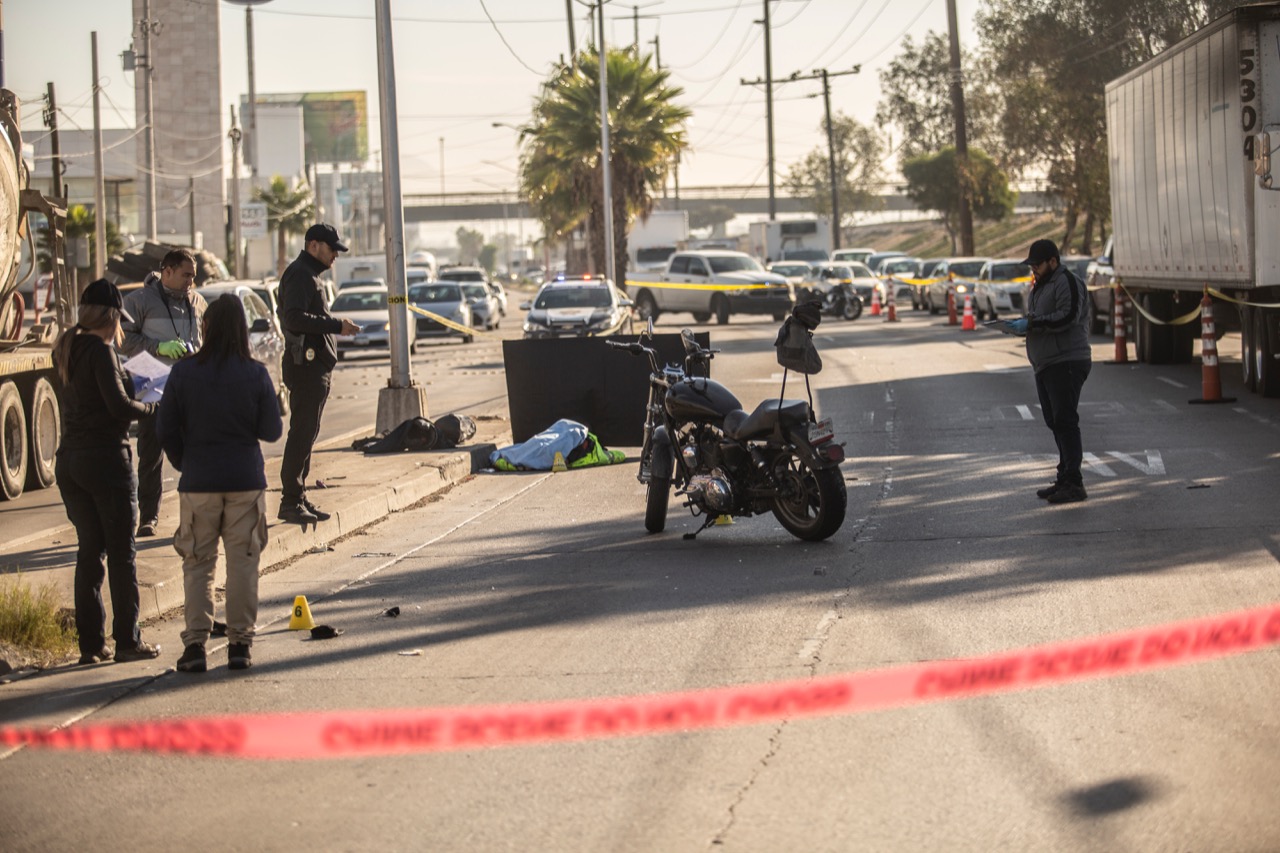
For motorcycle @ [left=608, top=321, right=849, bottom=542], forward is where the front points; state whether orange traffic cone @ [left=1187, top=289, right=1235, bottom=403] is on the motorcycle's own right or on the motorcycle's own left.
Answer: on the motorcycle's own right

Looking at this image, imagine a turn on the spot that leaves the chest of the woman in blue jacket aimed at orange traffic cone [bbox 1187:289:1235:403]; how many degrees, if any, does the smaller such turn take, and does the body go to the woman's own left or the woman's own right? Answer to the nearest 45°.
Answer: approximately 45° to the woman's own right

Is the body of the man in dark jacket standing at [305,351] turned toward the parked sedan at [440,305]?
no

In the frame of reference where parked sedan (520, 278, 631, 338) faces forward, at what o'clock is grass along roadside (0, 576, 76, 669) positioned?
The grass along roadside is roughly at 12 o'clock from the parked sedan.

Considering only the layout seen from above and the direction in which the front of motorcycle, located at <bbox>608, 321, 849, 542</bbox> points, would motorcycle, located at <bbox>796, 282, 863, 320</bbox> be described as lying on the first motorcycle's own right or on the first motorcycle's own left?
on the first motorcycle's own right

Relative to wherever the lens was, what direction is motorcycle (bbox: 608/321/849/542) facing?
facing away from the viewer and to the left of the viewer

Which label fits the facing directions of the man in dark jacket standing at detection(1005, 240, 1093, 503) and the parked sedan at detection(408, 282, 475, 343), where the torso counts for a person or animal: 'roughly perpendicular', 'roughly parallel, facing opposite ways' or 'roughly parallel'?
roughly perpendicular

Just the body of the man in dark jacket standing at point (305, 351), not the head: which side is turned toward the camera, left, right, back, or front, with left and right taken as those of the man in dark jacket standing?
right

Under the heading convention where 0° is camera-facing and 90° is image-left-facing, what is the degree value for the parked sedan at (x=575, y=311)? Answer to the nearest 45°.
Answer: approximately 0°

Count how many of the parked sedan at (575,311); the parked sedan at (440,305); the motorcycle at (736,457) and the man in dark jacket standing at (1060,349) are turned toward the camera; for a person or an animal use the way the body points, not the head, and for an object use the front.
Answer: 2

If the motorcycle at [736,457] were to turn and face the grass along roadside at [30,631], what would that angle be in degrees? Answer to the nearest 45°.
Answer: approximately 90° to its left

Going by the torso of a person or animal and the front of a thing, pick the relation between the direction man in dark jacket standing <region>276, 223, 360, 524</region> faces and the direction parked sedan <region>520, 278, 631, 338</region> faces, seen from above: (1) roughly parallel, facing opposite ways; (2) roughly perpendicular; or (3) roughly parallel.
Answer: roughly perpendicular

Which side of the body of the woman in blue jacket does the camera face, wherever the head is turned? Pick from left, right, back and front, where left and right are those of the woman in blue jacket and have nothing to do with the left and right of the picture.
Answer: back

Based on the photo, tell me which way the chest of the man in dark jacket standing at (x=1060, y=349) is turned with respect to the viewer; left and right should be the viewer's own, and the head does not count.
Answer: facing to the left of the viewer

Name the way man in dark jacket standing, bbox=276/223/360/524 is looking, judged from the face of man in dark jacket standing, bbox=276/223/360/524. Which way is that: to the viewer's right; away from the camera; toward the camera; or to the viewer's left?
to the viewer's right

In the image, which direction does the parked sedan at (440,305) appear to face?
toward the camera

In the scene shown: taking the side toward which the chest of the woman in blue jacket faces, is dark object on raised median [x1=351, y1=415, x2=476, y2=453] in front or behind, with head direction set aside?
in front

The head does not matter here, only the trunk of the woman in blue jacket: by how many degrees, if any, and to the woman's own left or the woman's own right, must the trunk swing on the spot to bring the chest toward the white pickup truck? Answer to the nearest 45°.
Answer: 0° — they already face it
